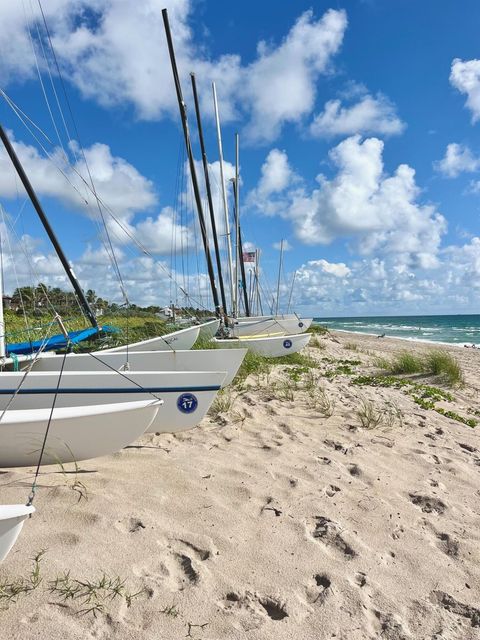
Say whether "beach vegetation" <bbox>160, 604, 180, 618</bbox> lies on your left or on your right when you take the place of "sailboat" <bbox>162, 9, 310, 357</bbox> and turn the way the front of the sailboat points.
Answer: on your right

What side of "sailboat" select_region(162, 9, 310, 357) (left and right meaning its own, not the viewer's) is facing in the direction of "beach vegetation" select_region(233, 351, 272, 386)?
right

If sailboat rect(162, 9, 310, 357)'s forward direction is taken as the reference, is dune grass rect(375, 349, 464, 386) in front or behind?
in front

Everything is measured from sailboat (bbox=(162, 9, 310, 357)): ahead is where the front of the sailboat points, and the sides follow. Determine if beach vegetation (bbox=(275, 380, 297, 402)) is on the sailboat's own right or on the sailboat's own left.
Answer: on the sailboat's own right

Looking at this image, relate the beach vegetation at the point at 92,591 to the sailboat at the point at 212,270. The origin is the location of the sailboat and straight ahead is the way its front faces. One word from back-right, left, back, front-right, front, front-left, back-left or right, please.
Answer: right

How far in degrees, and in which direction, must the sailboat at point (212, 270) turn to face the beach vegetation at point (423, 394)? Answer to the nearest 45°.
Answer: approximately 45° to its right

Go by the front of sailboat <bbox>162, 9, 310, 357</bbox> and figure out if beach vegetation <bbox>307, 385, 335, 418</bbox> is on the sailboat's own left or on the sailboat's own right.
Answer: on the sailboat's own right

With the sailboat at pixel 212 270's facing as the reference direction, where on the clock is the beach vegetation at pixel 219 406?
The beach vegetation is roughly at 3 o'clock from the sailboat.

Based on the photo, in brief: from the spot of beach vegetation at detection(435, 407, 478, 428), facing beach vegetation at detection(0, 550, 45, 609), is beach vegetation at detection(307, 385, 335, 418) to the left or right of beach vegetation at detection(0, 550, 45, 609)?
right

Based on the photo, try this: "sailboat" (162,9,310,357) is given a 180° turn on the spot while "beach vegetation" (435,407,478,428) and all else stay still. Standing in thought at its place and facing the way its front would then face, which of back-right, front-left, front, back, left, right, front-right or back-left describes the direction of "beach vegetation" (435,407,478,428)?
back-left

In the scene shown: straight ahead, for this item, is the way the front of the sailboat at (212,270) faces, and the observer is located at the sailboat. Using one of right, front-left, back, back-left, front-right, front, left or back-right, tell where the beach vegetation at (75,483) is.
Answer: right

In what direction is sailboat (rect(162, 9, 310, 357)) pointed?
to the viewer's right
